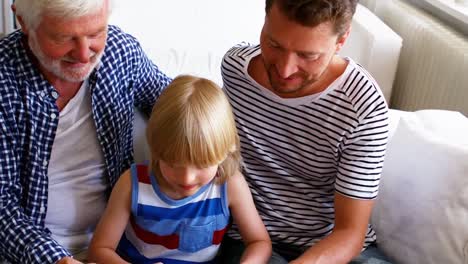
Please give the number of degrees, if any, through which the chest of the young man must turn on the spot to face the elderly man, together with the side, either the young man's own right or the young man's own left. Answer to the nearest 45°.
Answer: approximately 45° to the young man's own right

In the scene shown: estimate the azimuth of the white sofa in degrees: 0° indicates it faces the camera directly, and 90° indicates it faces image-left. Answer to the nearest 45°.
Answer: approximately 0°

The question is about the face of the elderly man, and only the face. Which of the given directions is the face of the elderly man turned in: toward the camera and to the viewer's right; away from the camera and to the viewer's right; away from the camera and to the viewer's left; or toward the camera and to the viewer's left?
toward the camera and to the viewer's right

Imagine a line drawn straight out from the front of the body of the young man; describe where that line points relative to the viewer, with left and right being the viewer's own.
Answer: facing the viewer and to the left of the viewer

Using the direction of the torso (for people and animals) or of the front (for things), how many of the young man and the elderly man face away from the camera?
0
